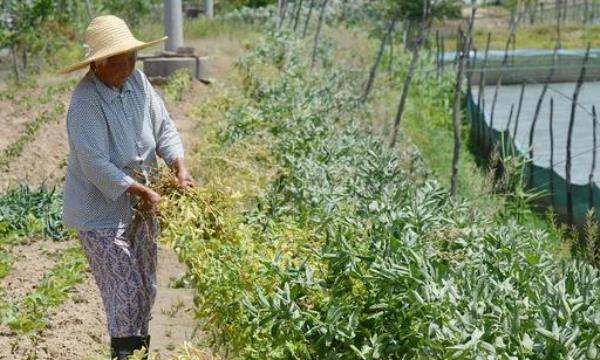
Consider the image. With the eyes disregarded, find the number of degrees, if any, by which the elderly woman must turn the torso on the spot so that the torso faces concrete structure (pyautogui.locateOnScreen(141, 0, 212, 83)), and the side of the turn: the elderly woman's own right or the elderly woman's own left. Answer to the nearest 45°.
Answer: approximately 135° to the elderly woman's own left

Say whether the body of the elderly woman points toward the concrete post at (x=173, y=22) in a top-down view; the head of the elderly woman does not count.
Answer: no

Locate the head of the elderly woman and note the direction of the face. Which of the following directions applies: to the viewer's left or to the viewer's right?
to the viewer's right

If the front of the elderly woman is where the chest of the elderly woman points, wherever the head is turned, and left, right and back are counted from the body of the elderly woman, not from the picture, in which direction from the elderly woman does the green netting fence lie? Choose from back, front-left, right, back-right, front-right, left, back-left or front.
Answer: left

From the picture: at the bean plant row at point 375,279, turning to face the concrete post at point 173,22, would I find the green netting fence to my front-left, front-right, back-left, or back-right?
front-right

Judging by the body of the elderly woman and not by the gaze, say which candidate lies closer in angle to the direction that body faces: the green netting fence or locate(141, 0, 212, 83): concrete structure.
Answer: the green netting fence

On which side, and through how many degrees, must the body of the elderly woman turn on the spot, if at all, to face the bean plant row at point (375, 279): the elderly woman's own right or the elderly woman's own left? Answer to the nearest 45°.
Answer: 0° — they already face it

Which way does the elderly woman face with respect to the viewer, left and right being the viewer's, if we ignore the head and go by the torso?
facing the viewer and to the right of the viewer

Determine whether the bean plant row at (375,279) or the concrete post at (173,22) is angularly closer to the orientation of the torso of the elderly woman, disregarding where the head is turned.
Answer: the bean plant row
